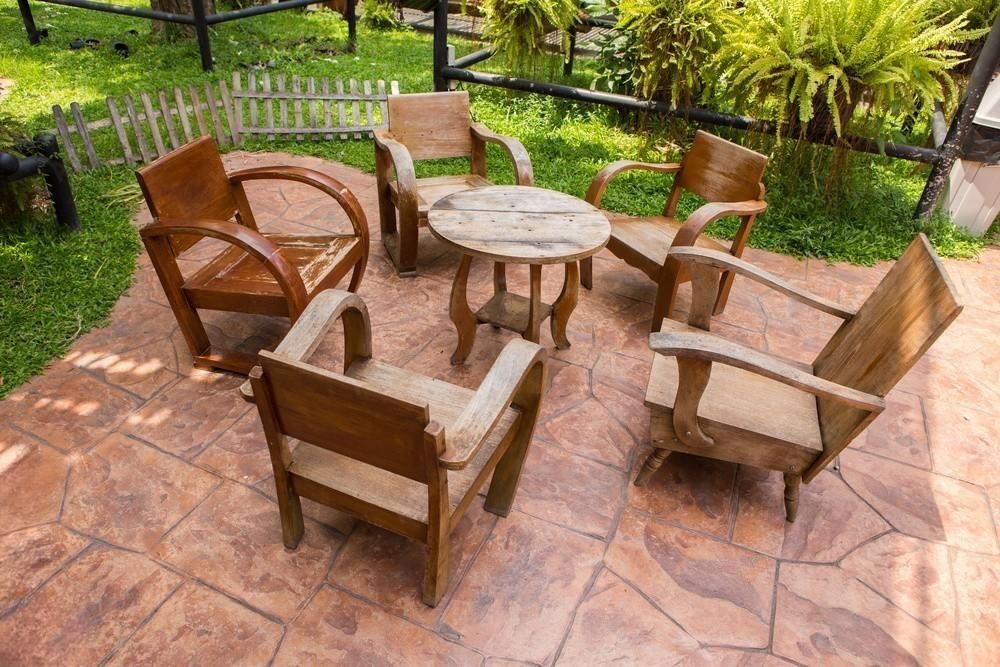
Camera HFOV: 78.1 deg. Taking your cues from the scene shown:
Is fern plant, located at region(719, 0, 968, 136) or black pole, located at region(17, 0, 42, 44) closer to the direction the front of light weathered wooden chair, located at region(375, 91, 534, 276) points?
the fern plant

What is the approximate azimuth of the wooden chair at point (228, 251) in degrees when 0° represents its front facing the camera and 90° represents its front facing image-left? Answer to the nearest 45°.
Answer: approximately 315°

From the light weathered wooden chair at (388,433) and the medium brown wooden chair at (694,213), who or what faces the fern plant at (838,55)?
the light weathered wooden chair

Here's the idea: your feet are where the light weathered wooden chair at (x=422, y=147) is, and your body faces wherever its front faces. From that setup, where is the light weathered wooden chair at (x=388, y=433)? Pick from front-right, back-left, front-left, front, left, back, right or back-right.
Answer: front-right

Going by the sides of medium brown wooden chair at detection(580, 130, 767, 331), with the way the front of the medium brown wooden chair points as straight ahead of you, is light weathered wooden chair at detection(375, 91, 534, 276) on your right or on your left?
on your right

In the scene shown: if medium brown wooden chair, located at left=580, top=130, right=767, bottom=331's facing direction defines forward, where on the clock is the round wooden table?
The round wooden table is roughly at 12 o'clock from the medium brown wooden chair.

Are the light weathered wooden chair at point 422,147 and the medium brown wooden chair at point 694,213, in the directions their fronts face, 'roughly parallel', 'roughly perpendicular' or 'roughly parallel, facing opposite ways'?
roughly perpendicular

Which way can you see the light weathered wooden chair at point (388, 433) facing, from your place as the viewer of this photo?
facing away from the viewer and to the right of the viewer

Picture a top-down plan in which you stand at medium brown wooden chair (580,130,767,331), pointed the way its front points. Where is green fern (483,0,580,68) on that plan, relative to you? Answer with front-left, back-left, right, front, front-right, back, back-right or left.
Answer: right

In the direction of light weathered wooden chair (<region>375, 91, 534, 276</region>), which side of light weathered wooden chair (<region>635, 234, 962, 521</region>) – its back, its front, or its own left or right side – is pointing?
front

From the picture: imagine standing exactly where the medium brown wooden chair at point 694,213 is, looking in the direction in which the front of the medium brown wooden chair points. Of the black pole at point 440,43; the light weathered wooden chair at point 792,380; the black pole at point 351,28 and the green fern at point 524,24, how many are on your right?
3

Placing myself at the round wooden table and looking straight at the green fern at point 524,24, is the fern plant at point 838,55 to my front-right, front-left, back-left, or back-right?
front-right

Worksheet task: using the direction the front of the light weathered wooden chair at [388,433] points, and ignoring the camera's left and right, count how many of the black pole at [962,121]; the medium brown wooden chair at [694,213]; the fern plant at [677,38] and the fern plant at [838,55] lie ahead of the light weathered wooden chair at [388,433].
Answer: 4

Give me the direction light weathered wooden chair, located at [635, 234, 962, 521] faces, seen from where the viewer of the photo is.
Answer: facing to the left of the viewer

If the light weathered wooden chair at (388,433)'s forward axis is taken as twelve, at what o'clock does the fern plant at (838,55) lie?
The fern plant is roughly at 12 o'clock from the light weathered wooden chair.

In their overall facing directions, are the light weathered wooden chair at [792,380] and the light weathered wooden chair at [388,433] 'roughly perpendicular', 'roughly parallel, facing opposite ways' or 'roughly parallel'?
roughly perpendicular

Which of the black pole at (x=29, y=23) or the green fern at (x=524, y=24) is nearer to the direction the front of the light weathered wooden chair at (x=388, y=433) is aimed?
the green fern

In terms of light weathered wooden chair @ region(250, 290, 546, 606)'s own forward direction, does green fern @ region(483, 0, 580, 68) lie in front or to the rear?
in front

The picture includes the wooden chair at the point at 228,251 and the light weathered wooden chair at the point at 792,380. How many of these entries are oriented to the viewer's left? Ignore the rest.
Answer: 1
